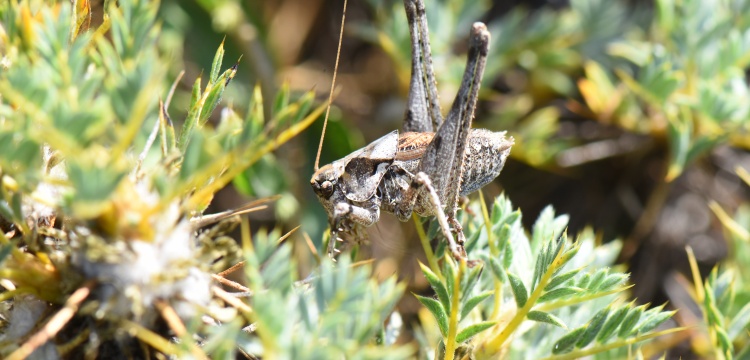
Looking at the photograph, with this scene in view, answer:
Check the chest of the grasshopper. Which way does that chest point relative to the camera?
to the viewer's left
